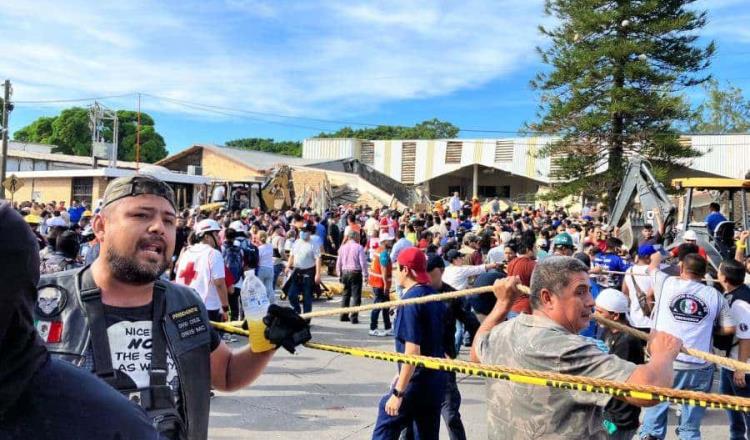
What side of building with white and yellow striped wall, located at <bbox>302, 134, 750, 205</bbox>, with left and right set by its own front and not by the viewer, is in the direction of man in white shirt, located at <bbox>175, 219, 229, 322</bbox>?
front

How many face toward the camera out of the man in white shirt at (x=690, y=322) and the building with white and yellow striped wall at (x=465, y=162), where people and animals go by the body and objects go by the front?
1

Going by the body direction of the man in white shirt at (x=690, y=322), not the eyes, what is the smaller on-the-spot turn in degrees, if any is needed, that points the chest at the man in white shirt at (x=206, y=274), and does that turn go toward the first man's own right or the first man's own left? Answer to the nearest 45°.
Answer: approximately 90° to the first man's own left

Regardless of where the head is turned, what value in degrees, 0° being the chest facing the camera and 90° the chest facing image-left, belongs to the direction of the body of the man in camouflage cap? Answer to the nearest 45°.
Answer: approximately 315°

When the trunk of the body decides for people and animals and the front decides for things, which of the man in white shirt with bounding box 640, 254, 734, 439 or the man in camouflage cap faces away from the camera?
the man in white shirt

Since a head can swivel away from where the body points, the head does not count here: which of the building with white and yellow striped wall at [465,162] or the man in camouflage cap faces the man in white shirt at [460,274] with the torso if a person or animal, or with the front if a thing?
the building with white and yellow striped wall

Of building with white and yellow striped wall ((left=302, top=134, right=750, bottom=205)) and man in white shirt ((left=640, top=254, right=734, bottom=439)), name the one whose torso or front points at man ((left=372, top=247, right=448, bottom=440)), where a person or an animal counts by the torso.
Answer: the building with white and yellow striped wall

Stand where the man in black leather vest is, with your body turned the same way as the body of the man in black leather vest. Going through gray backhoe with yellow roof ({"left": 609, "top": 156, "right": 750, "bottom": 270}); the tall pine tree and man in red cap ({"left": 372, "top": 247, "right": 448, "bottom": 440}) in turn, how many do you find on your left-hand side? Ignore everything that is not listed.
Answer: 3

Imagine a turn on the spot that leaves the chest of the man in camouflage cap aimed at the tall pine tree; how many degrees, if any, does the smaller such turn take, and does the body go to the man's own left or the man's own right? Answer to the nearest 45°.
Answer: approximately 90° to the man's own left
